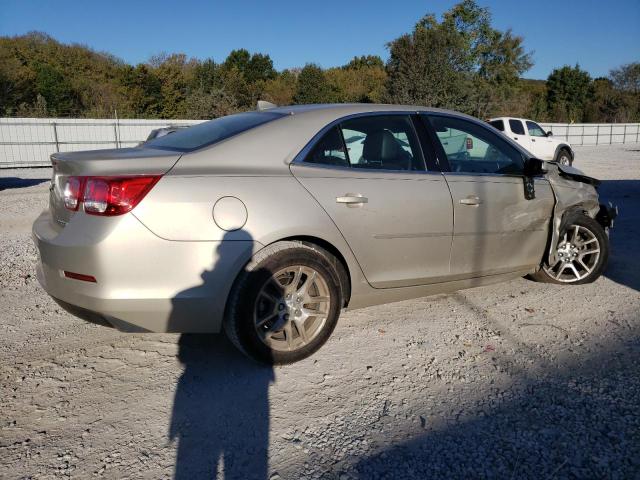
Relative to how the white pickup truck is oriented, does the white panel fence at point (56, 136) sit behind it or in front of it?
behind

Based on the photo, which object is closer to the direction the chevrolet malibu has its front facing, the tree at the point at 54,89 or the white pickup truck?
the white pickup truck

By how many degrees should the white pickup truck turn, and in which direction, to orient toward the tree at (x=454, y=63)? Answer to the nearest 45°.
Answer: approximately 90° to its left

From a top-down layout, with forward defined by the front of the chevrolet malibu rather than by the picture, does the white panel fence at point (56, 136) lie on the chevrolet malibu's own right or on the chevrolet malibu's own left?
on the chevrolet malibu's own left

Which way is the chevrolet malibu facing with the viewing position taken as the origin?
facing away from the viewer and to the right of the viewer

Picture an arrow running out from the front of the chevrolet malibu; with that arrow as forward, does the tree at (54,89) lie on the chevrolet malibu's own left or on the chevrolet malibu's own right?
on the chevrolet malibu's own left

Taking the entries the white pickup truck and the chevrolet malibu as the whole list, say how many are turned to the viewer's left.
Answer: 0

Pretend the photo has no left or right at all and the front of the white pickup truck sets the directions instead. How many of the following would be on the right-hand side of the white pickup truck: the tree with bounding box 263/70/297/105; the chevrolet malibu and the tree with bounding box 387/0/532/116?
1

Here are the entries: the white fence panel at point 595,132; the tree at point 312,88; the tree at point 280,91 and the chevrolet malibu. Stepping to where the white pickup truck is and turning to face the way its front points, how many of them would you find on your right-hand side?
1

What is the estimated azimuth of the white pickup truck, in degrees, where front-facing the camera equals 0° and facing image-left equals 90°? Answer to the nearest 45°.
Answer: approximately 270°
